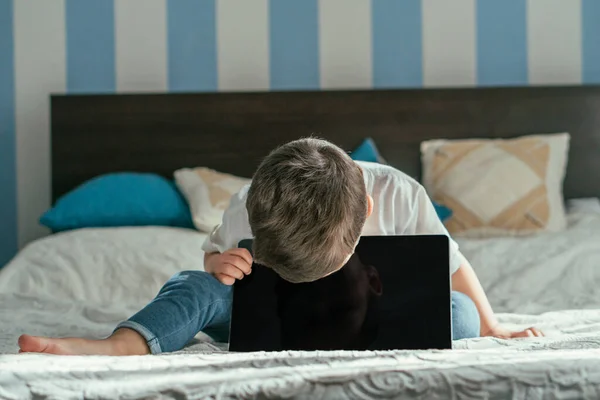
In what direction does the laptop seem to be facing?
toward the camera

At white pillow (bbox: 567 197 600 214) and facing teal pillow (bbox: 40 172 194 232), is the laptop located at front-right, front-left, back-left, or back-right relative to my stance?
front-left

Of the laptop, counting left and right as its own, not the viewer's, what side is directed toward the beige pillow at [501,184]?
back

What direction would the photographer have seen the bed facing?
facing the viewer

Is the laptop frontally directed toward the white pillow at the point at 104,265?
no

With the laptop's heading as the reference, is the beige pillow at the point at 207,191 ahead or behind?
behind
